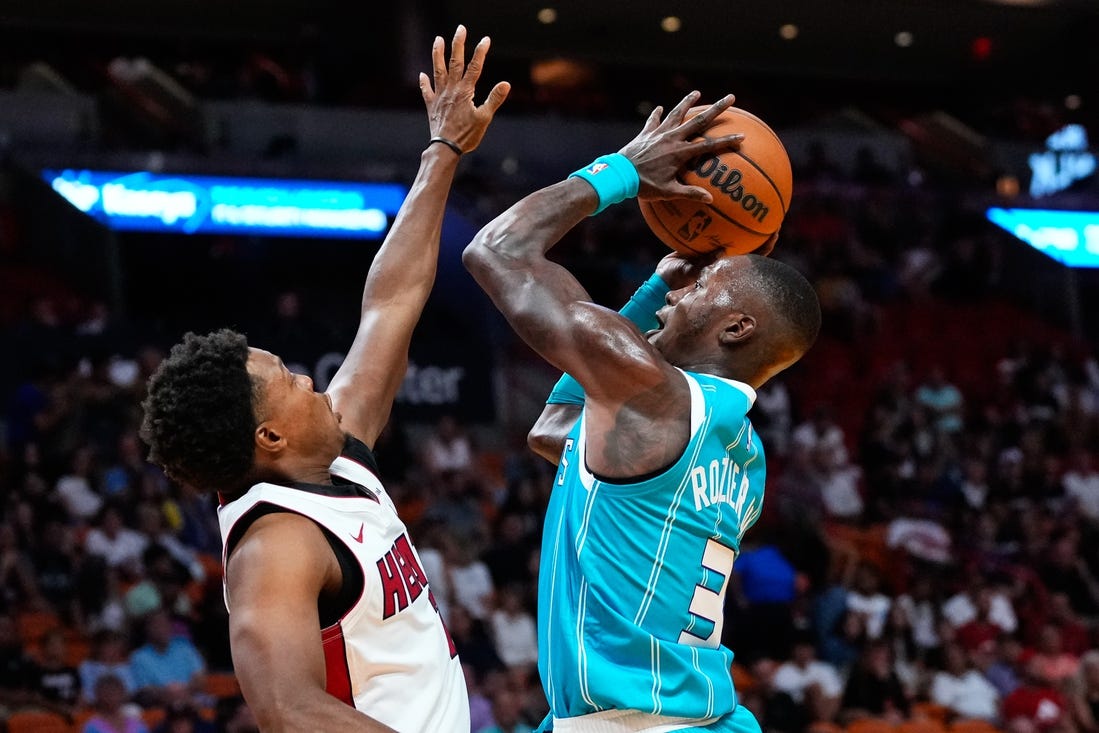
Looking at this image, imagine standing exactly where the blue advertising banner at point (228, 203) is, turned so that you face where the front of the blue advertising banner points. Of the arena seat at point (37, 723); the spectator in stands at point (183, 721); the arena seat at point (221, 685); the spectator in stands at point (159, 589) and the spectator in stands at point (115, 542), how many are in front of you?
5

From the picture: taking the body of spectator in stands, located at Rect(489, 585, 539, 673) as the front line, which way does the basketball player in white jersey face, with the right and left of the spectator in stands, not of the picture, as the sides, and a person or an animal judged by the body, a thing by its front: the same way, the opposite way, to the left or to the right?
to the left

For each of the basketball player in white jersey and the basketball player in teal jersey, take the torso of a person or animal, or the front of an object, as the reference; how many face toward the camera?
0

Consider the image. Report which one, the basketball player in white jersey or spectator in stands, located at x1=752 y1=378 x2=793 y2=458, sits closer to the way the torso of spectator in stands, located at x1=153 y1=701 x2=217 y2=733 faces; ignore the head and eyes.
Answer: the basketball player in white jersey

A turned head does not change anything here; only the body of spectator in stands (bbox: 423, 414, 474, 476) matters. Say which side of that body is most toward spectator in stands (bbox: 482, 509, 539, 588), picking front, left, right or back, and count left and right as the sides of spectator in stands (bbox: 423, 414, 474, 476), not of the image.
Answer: front

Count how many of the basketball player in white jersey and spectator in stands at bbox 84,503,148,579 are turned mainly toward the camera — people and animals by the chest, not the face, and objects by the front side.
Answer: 1

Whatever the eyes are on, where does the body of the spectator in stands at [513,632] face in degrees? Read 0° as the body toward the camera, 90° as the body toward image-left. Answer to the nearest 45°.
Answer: approximately 0°

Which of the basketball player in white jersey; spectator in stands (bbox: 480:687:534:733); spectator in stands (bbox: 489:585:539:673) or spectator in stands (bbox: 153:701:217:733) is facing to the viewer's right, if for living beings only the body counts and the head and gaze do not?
the basketball player in white jersey

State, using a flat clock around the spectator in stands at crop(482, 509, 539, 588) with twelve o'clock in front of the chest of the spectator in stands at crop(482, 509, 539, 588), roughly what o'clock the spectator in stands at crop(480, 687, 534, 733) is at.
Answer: the spectator in stands at crop(480, 687, 534, 733) is roughly at 12 o'clock from the spectator in stands at crop(482, 509, 539, 588).

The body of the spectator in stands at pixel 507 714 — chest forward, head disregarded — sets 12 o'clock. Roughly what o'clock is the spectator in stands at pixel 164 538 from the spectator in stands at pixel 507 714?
the spectator in stands at pixel 164 538 is roughly at 4 o'clock from the spectator in stands at pixel 507 714.
